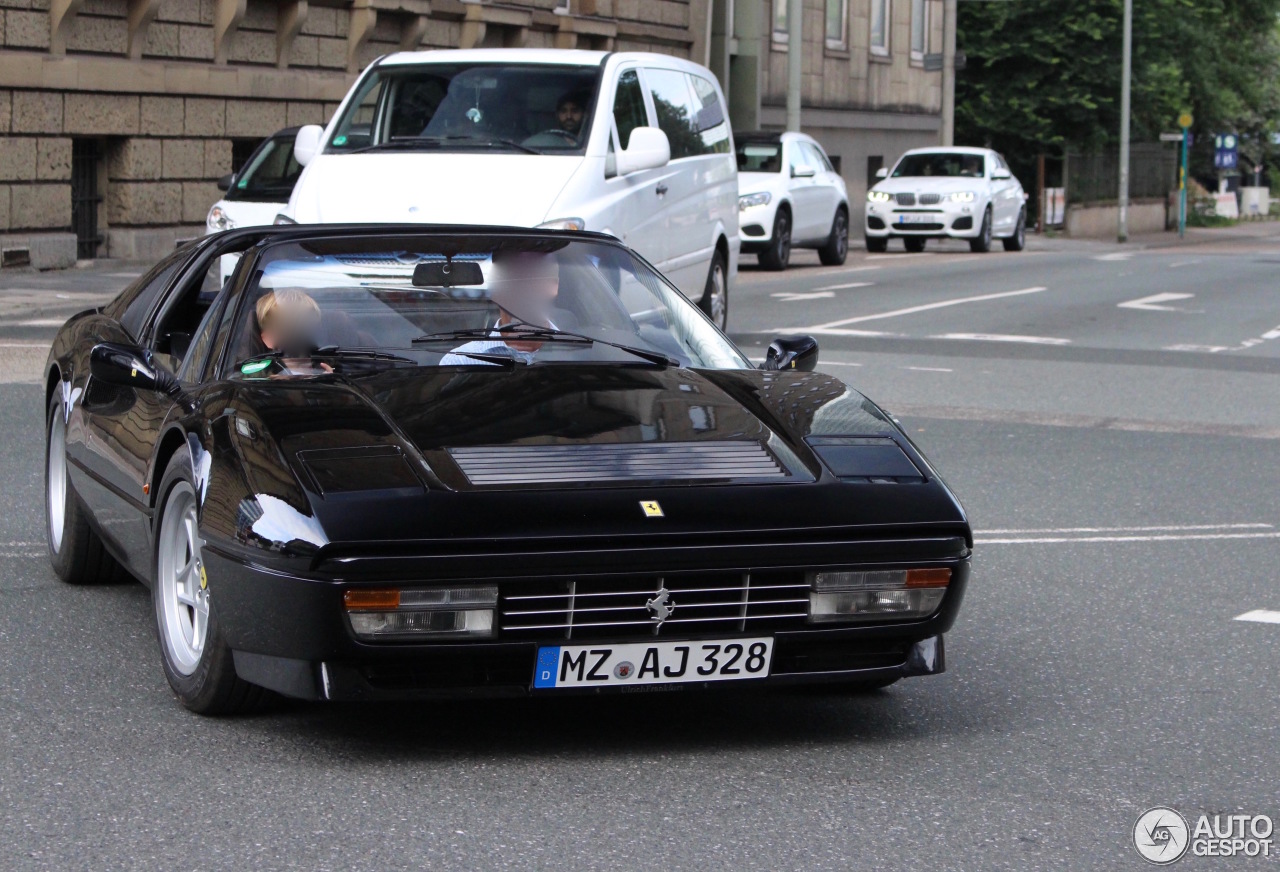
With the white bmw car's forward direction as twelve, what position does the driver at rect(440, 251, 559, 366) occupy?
The driver is roughly at 12 o'clock from the white bmw car.

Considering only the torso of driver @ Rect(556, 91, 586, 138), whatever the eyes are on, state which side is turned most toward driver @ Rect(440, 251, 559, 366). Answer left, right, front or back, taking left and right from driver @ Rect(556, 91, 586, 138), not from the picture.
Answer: front

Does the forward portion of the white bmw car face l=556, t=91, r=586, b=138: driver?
yes

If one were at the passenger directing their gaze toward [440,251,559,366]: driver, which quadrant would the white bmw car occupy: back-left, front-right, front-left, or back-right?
front-left

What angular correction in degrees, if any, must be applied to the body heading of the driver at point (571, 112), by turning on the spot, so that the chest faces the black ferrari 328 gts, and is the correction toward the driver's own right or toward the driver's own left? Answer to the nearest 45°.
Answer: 0° — they already face it

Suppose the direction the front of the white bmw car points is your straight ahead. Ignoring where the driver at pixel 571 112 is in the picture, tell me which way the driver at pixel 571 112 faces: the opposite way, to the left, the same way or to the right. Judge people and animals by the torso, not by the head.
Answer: the same way

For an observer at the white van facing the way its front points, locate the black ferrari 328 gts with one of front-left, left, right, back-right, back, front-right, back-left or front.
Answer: front-left

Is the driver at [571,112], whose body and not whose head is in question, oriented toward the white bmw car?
no

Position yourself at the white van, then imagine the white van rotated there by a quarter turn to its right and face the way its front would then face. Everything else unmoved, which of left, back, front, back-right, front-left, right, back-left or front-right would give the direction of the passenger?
back-left

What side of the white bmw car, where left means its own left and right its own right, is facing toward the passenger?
front

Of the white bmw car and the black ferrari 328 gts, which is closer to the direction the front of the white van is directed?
the black ferrari 328 gts

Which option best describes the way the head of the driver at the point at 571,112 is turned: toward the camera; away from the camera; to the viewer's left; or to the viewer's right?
toward the camera

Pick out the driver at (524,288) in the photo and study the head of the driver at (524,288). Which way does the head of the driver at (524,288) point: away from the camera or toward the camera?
toward the camera

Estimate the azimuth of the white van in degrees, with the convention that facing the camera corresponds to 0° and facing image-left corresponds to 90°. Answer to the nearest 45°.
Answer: approximately 45°

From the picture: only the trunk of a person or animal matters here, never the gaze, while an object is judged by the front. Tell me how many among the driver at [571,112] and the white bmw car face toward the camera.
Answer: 2

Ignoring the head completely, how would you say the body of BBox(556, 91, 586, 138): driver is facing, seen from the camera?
toward the camera

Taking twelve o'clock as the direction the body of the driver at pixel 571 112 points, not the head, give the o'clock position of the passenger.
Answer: The passenger is roughly at 12 o'clock from the driver.

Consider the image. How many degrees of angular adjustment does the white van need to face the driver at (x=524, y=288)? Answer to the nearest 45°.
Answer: approximately 45° to its left
